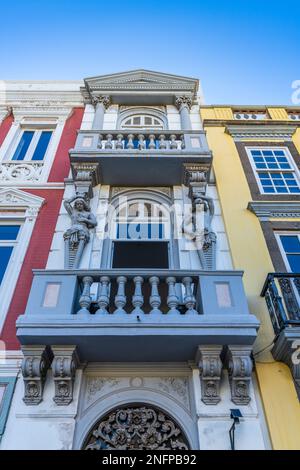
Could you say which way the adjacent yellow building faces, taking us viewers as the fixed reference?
facing the viewer

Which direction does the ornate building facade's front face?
toward the camera
